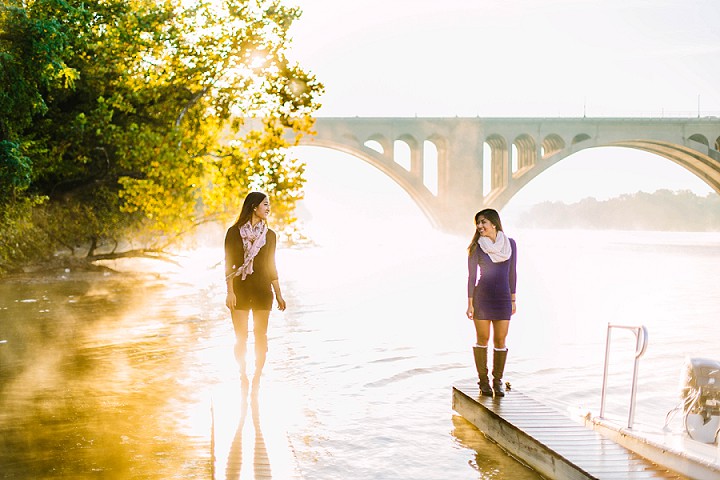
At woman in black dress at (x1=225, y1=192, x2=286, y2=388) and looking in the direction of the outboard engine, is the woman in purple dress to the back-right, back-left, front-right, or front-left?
front-left

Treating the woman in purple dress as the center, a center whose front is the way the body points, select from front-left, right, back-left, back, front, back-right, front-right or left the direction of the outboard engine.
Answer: front-left

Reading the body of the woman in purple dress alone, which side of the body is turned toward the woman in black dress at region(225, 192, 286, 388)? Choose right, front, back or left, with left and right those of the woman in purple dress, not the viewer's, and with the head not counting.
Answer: right

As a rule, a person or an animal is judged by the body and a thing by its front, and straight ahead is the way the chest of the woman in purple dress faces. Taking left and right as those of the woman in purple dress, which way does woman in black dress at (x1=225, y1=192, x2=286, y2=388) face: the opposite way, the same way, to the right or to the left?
the same way

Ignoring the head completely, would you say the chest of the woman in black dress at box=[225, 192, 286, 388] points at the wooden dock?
no

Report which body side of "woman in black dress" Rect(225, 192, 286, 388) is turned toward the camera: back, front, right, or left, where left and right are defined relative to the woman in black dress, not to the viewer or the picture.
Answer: front

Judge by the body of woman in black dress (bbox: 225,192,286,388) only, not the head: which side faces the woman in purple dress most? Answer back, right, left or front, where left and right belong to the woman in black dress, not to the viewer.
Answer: left

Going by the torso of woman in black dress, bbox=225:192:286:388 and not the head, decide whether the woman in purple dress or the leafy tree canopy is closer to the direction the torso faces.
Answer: the woman in purple dress

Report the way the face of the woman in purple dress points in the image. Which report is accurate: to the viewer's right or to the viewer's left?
to the viewer's left

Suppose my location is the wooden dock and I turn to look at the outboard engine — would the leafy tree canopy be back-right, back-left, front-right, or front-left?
back-left

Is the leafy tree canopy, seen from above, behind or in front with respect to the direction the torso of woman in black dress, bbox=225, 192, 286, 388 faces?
behind

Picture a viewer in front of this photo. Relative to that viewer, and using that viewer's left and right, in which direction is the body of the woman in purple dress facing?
facing the viewer

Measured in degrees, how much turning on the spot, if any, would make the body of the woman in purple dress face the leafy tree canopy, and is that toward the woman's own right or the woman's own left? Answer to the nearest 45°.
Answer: approximately 135° to the woman's own right

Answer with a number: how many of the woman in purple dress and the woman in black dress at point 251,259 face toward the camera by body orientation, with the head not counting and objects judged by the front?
2

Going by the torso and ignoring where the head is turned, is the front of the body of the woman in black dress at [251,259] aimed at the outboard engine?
no
